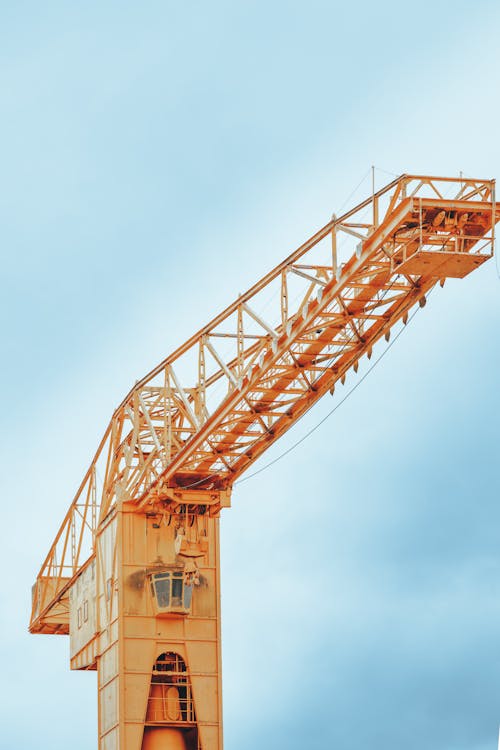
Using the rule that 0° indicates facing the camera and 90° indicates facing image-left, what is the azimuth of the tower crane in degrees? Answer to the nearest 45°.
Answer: approximately 315°
